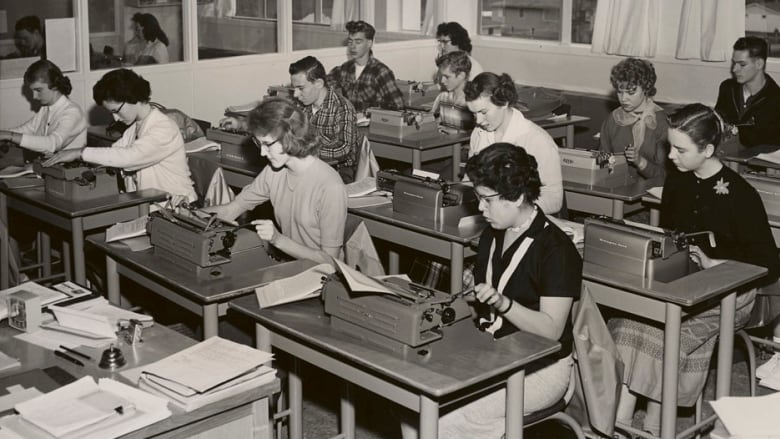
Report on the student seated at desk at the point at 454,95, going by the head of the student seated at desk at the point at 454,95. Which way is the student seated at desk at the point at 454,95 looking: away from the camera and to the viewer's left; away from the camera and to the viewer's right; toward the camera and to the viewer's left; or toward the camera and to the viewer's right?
toward the camera and to the viewer's left

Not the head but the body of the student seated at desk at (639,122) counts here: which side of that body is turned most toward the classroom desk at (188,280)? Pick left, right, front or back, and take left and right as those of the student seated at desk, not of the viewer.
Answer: front

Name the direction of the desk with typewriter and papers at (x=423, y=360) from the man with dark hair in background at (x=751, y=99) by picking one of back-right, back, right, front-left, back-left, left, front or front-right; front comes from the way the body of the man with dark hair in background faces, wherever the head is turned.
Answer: front-left

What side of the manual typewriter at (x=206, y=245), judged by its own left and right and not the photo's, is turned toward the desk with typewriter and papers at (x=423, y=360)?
right

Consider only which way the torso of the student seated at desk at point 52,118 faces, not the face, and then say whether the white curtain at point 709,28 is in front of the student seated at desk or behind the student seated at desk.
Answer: behind

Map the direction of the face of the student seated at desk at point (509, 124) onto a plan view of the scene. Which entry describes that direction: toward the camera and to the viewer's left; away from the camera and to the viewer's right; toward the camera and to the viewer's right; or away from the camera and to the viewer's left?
toward the camera and to the viewer's left

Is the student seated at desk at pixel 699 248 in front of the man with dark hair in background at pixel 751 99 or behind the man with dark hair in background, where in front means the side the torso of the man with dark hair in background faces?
in front

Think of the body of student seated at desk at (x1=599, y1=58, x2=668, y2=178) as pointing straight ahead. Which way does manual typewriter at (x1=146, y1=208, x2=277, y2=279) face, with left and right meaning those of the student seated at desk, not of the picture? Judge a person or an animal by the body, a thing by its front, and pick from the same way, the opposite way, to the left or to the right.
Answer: the opposite way

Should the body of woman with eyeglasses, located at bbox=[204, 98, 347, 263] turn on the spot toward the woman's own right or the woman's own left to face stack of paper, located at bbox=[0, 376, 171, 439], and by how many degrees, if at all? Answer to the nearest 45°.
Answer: approximately 45° to the woman's own left

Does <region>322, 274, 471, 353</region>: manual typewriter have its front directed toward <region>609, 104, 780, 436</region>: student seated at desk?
yes

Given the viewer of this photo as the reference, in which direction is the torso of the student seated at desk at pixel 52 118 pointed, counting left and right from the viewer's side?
facing the viewer and to the left of the viewer

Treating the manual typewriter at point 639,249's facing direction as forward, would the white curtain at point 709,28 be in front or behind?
in front

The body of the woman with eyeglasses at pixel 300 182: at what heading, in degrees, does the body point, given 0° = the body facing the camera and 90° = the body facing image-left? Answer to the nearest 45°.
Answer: approximately 45°

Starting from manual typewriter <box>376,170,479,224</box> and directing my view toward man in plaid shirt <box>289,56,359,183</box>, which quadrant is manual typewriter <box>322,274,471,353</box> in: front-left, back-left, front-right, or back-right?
back-left

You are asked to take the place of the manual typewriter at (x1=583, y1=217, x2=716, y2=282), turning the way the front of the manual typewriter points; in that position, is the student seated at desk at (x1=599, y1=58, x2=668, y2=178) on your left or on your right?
on your left

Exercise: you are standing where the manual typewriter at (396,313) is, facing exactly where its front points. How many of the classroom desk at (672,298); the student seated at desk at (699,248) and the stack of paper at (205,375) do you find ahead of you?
2

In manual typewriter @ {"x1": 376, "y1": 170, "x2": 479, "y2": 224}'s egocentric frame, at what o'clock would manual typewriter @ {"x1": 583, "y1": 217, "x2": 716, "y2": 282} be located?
manual typewriter @ {"x1": 583, "y1": 217, "x2": 716, "y2": 282} is roughly at 3 o'clock from manual typewriter @ {"x1": 376, "y1": 170, "x2": 479, "y2": 224}.

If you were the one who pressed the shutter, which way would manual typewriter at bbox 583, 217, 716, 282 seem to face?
facing away from the viewer and to the right of the viewer
